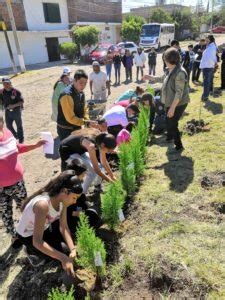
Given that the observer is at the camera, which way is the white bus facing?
facing the viewer and to the left of the viewer

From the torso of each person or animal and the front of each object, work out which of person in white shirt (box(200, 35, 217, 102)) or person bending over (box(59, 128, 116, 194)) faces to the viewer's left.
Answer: the person in white shirt

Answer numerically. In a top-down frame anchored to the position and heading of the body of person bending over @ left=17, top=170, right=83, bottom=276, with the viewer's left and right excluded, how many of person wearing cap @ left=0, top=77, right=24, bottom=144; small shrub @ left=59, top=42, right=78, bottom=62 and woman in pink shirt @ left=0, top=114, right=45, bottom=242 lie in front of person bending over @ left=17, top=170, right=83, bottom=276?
0

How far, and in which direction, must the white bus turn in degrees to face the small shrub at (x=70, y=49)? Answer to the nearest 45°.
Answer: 0° — it already faces it

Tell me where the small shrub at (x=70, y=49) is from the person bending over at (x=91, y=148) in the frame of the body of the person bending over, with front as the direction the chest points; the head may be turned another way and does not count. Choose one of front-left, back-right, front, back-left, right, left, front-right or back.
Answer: left

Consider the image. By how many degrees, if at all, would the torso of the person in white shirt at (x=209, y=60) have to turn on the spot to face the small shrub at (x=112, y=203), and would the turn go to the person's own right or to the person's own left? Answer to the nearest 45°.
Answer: approximately 90° to the person's own left

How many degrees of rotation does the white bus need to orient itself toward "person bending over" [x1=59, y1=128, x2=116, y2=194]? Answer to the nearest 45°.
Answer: approximately 45° to its left

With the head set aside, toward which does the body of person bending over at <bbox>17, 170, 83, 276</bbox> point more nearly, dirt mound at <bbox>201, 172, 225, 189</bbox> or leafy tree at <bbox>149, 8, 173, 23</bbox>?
the dirt mound

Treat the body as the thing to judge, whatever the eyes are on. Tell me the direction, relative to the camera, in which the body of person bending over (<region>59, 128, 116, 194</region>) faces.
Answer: to the viewer's right

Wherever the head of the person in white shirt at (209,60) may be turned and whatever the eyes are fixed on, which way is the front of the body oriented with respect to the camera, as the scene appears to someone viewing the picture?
to the viewer's left

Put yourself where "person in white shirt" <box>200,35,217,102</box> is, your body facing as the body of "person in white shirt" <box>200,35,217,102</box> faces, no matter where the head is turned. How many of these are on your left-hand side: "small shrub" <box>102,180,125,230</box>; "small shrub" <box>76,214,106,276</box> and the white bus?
2

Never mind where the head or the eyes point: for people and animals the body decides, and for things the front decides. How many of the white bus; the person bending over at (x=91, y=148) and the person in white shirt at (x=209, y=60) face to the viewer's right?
1

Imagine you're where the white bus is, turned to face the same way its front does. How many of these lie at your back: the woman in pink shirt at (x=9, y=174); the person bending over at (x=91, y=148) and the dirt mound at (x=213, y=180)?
0
